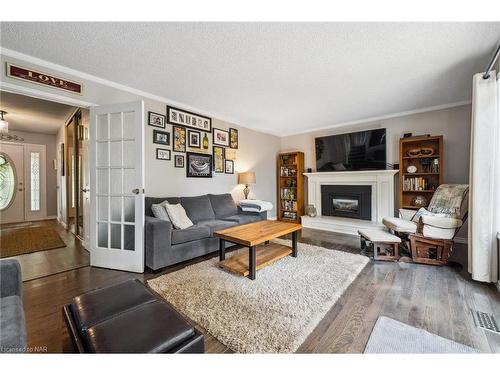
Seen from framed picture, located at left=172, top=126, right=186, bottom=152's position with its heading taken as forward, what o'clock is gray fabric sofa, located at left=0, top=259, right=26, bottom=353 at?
The gray fabric sofa is roughly at 2 o'clock from the framed picture.

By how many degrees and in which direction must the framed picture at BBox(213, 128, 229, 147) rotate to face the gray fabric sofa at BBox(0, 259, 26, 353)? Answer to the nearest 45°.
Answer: approximately 45° to its right

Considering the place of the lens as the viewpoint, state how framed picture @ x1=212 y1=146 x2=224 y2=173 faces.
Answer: facing the viewer and to the right of the viewer

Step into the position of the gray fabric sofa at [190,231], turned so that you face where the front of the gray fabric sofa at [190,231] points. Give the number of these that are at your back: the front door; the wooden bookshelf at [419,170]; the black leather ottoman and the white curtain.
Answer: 1

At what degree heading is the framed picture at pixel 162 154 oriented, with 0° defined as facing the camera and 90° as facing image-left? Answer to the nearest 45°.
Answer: approximately 315°

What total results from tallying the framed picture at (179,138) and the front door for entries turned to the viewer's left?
0

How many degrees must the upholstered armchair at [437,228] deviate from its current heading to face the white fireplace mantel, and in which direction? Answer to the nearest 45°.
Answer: approximately 90° to its right

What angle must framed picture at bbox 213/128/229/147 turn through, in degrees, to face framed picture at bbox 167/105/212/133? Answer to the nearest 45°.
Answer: approximately 90° to its right

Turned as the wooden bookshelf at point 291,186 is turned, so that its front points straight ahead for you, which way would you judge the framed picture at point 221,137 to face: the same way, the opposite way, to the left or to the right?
to the left

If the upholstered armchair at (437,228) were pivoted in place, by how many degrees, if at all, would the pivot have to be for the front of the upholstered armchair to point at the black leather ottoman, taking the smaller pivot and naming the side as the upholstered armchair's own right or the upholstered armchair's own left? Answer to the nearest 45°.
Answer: approximately 45° to the upholstered armchair's own left

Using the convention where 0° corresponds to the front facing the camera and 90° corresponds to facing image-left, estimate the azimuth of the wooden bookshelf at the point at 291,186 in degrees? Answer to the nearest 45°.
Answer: approximately 45°
